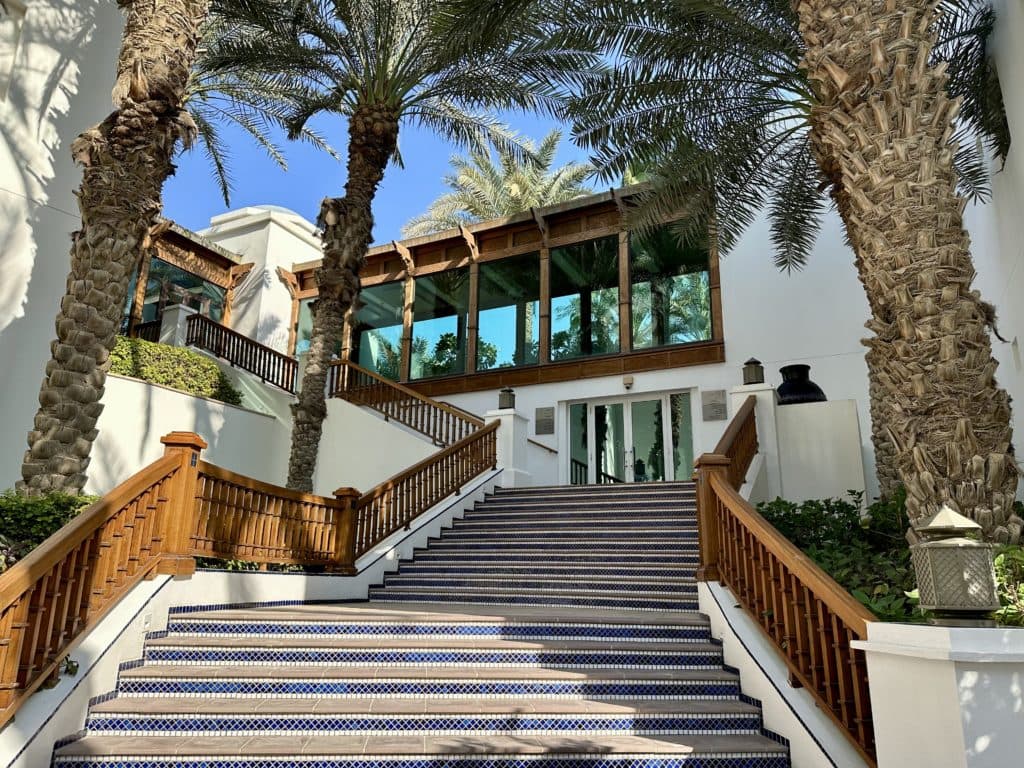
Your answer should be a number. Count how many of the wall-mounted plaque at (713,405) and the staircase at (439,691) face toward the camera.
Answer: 2

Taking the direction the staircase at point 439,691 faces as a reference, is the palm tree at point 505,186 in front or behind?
behind

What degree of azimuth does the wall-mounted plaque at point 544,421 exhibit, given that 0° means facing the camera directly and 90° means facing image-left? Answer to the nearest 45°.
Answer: approximately 0°

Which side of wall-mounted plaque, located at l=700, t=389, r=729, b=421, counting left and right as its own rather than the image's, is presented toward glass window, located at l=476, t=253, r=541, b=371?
right

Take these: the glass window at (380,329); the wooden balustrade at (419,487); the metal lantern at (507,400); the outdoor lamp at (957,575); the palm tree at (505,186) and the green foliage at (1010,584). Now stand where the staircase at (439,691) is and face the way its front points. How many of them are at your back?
4

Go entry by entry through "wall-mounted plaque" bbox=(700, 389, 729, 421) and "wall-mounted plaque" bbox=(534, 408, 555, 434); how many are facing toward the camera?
2

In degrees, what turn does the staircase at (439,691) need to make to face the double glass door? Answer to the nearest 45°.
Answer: approximately 135° to its left

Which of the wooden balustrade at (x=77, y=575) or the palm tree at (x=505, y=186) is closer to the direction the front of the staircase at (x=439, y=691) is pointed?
the wooden balustrade

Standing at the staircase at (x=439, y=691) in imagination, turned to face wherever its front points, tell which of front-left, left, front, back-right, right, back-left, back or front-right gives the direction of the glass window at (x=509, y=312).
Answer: back

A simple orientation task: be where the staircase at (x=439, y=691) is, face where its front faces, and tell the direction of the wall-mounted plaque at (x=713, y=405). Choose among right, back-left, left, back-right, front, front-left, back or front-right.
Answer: back-left

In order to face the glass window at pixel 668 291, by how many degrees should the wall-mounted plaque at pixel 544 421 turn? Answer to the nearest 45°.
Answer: approximately 90° to its left

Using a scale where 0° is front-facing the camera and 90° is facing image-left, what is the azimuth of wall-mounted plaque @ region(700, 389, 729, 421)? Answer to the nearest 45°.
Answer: approximately 0°

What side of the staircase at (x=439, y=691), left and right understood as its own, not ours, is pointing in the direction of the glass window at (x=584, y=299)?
back
